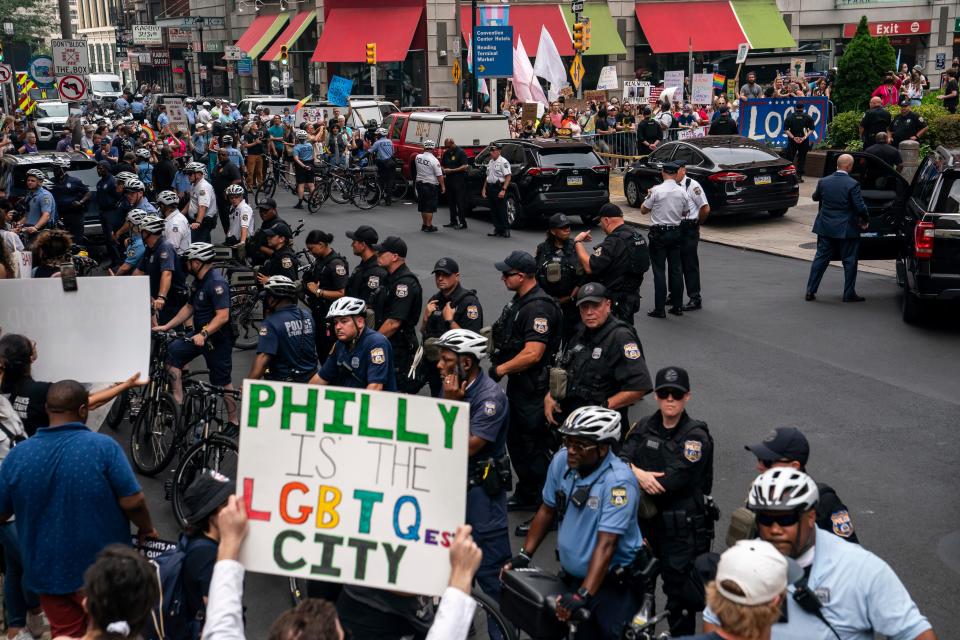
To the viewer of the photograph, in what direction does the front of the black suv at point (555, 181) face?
facing away from the viewer and to the left of the viewer

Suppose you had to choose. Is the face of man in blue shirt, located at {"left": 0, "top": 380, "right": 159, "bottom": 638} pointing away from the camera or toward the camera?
away from the camera

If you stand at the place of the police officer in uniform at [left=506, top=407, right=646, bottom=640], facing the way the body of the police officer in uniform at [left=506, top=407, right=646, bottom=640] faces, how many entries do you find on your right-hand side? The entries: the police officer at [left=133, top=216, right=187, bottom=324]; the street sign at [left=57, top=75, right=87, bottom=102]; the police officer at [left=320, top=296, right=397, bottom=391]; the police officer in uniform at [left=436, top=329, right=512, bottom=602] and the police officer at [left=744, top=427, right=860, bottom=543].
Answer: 4

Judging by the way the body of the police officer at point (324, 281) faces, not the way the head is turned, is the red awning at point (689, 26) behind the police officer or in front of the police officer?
behind

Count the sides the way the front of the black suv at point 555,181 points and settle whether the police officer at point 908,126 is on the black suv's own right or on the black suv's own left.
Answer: on the black suv's own right

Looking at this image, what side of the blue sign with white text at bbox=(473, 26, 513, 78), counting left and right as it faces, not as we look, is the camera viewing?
front

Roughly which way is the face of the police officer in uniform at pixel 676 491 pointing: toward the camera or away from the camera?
toward the camera

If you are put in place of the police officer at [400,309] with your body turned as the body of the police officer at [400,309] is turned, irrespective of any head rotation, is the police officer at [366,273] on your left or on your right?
on your right

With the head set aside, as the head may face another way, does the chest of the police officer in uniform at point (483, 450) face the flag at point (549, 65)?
no

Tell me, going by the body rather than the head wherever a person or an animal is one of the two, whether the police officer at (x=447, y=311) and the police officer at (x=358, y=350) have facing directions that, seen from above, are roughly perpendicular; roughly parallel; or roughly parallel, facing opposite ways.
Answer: roughly parallel
